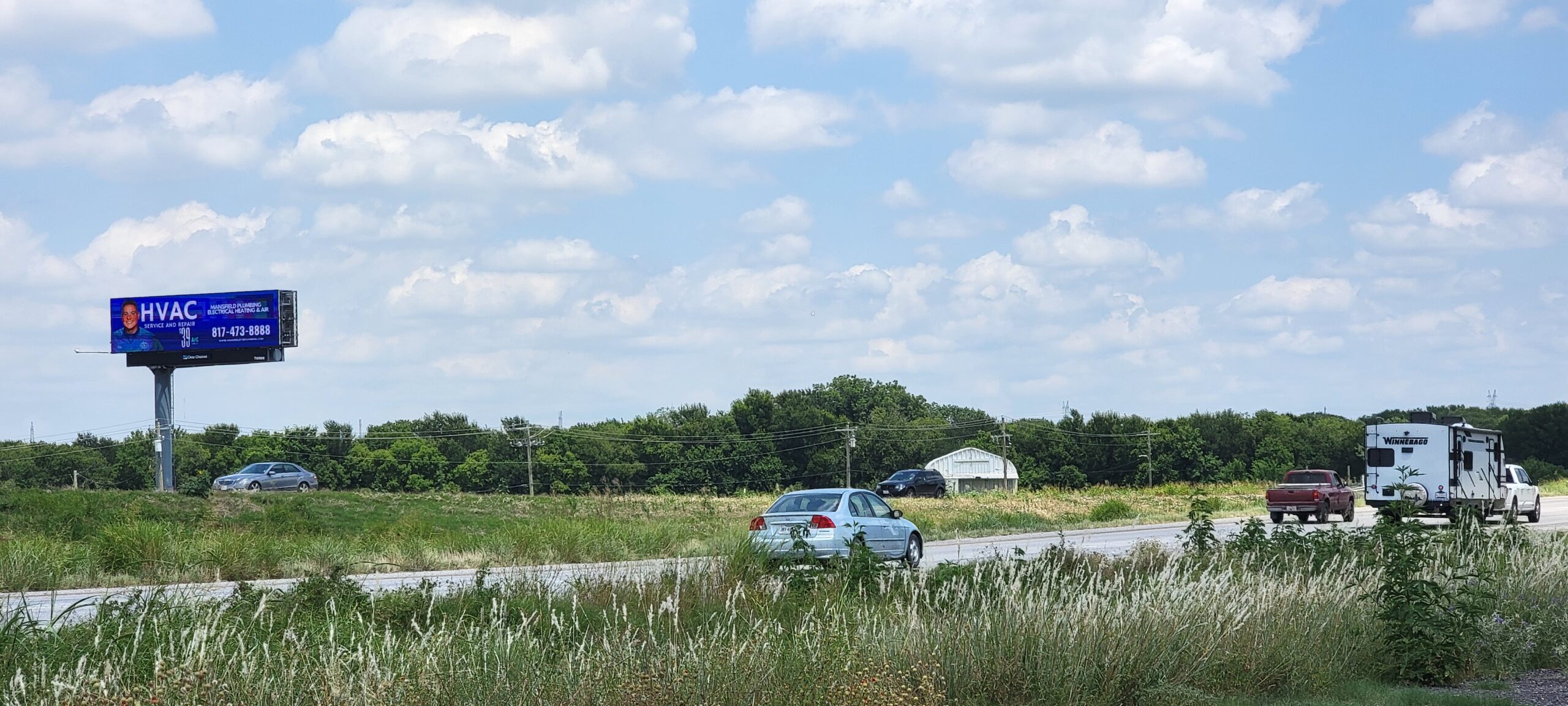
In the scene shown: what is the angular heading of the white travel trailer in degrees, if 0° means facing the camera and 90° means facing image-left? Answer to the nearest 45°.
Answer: approximately 225°

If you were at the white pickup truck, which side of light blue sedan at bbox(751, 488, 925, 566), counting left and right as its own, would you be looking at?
front

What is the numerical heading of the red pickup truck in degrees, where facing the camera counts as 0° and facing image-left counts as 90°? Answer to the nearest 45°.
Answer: approximately 225°

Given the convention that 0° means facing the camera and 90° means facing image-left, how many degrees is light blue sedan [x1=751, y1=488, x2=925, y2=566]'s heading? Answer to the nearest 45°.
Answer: approximately 225°

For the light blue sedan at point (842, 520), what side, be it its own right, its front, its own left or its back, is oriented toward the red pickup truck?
front

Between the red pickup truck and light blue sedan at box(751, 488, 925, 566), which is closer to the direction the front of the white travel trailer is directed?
the red pickup truck

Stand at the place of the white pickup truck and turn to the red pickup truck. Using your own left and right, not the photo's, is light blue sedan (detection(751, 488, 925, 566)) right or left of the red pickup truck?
left

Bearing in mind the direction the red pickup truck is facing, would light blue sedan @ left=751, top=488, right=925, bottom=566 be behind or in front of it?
behind

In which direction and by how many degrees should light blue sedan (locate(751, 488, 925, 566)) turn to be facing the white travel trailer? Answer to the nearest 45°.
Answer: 0° — it already faces it

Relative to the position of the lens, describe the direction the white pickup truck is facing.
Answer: facing away from the viewer and to the right of the viewer
